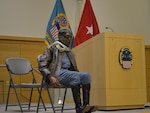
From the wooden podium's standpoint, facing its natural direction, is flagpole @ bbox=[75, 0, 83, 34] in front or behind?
behind

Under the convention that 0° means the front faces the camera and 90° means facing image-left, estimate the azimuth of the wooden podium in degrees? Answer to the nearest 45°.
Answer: approximately 315°

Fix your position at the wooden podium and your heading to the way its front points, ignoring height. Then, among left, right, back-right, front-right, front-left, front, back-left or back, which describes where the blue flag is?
back

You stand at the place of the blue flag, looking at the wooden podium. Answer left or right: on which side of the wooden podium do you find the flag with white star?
left

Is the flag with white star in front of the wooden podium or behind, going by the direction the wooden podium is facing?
behind
